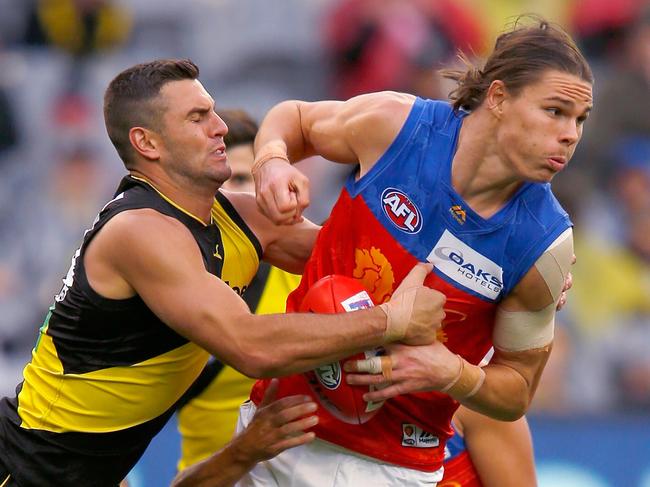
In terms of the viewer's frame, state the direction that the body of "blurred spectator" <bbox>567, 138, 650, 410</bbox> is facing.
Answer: toward the camera

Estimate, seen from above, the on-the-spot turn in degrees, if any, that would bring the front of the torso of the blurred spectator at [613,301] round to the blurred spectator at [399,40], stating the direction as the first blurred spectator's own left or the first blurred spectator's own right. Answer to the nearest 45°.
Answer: approximately 90° to the first blurred spectator's own right

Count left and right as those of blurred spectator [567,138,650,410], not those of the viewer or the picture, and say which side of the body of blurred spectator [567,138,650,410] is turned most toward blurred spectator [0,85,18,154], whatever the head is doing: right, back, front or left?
right

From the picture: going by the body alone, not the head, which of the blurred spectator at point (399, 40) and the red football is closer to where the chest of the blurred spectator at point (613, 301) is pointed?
the red football

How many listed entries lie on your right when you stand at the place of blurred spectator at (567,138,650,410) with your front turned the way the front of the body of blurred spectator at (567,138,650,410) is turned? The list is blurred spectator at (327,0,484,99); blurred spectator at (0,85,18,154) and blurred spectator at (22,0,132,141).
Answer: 3

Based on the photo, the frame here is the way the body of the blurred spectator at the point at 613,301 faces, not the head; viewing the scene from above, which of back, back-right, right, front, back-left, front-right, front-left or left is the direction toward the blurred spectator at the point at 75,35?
right

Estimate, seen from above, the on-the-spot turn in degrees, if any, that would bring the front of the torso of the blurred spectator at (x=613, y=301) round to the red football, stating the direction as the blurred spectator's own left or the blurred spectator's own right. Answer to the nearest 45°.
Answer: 0° — they already face it
